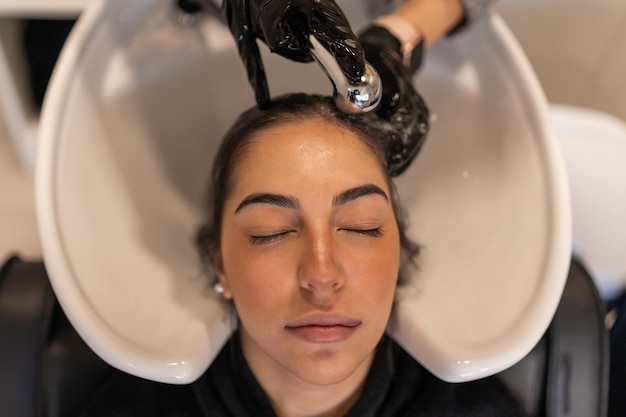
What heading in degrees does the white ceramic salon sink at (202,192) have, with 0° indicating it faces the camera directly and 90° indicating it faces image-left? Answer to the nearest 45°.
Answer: approximately 0°

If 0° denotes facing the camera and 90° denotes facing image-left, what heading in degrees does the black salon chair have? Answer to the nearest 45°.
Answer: approximately 0°
